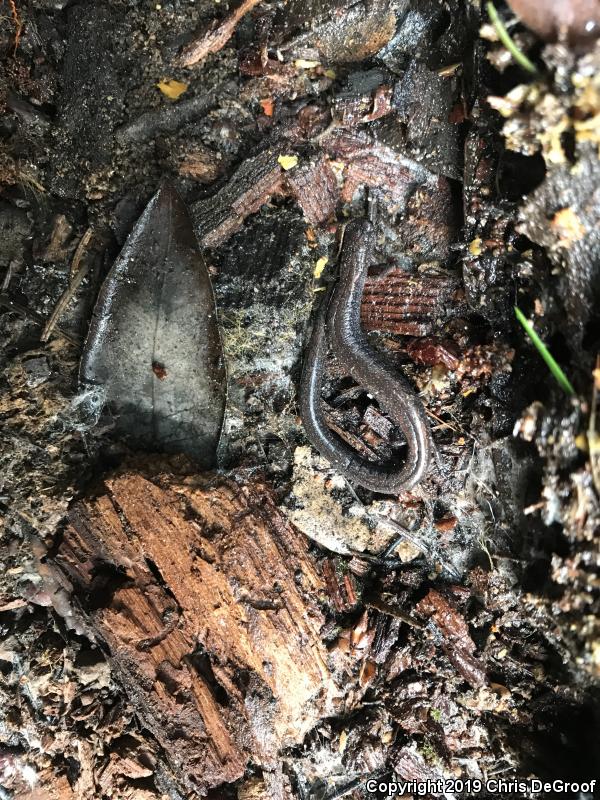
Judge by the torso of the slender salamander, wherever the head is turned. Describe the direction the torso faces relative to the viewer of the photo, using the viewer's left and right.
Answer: facing away from the viewer

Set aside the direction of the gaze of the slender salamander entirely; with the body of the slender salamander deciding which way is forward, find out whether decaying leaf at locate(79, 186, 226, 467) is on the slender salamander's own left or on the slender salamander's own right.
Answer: on the slender salamander's own left

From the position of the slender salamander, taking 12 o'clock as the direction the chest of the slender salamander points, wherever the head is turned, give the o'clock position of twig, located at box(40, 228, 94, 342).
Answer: The twig is roughly at 9 o'clock from the slender salamander.

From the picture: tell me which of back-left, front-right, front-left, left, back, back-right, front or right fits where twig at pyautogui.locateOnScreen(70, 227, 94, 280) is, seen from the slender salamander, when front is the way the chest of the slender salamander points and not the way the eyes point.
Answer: left
